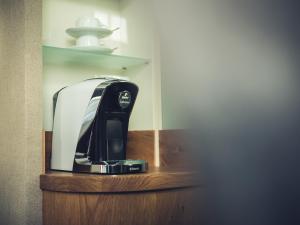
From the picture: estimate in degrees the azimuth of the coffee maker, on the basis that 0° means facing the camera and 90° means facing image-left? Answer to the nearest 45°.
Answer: approximately 315°
